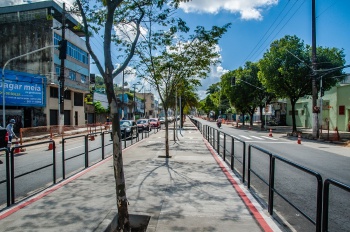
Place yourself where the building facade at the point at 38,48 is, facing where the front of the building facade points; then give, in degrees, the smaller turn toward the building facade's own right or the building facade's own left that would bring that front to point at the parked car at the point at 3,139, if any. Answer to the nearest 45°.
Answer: approximately 45° to the building facade's own right

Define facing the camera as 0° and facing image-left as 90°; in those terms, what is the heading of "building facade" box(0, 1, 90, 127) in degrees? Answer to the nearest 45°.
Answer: approximately 315°

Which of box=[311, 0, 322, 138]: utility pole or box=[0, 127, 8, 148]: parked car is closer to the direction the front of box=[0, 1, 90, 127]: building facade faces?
the utility pole

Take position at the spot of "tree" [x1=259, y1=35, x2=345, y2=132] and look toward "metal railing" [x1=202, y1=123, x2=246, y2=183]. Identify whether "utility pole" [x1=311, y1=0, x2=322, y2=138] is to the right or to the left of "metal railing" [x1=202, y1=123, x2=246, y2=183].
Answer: left
